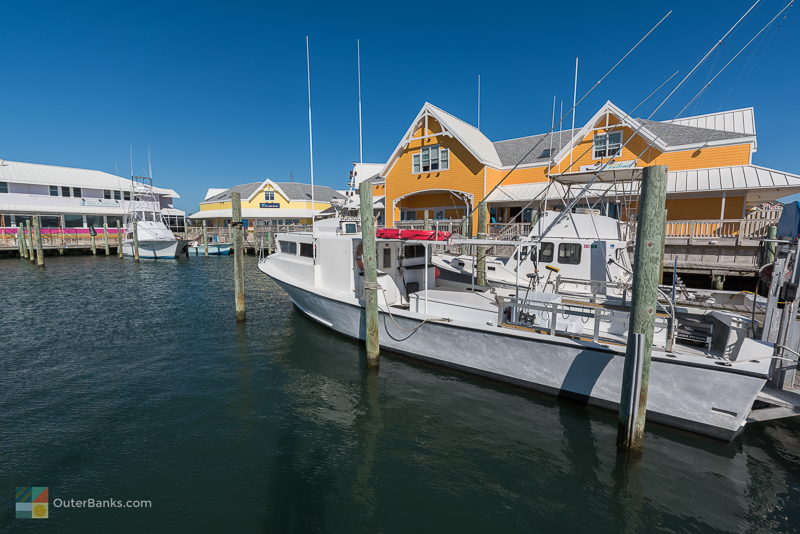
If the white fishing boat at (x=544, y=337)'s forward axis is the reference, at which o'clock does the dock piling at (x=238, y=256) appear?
The dock piling is roughly at 11 o'clock from the white fishing boat.

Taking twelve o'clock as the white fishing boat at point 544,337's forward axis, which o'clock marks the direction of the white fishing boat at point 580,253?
the white fishing boat at point 580,253 is roughly at 2 o'clock from the white fishing boat at point 544,337.

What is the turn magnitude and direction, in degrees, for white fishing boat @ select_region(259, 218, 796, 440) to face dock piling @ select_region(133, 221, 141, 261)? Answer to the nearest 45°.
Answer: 0° — it already faces it

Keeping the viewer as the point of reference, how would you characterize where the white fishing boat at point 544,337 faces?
facing away from the viewer and to the left of the viewer

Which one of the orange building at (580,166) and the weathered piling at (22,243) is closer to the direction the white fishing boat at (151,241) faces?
the orange building
